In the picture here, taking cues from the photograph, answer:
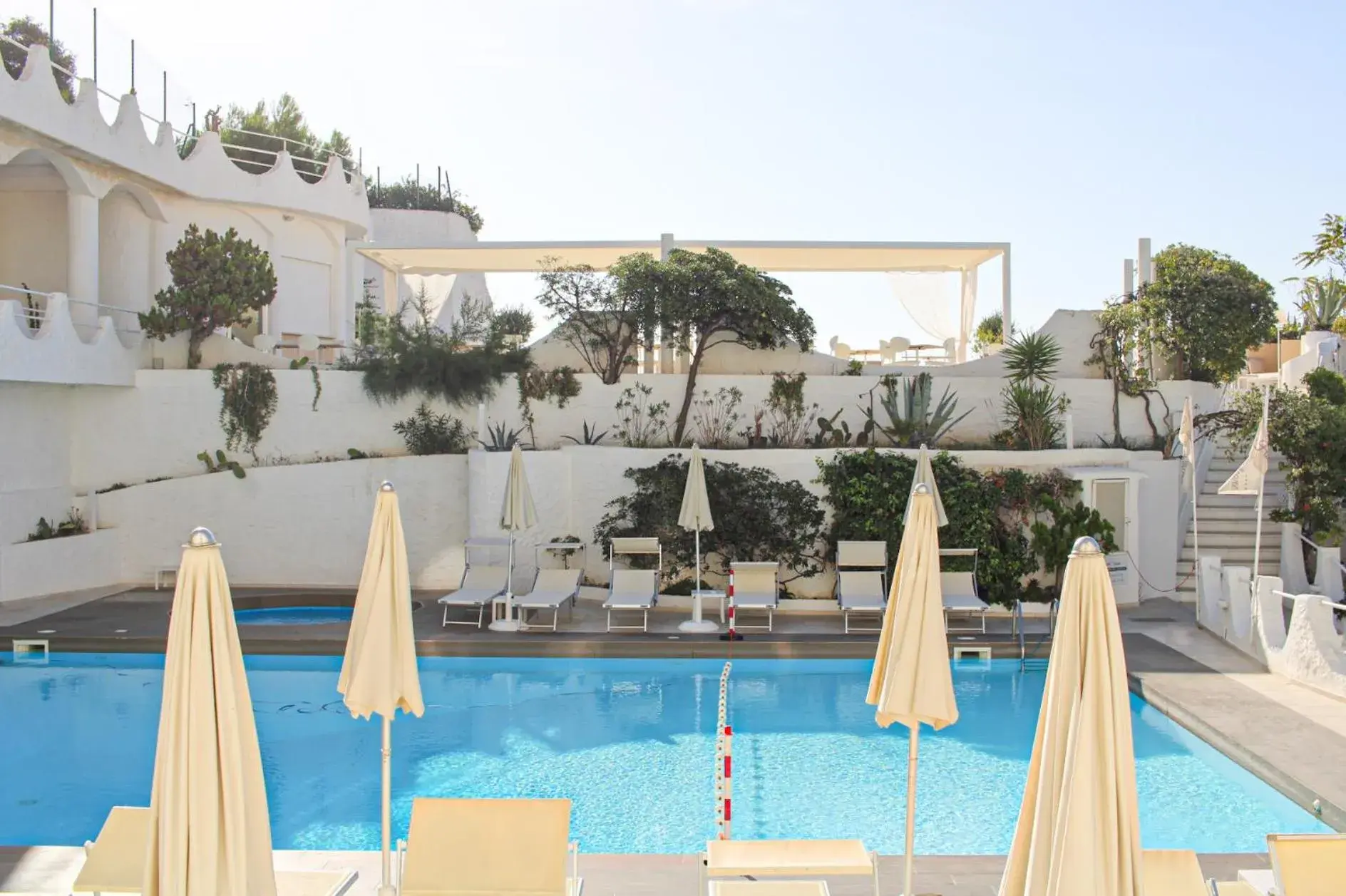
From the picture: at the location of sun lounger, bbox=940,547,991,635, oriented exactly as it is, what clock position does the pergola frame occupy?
The pergola frame is roughly at 5 o'clock from the sun lounger.

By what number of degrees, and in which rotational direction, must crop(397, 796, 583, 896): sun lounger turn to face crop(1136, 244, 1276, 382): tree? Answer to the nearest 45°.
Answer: approximately 45° to its right

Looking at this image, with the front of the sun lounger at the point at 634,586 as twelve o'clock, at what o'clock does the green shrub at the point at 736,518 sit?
The green shrub is roughly at 8 o'clock from the sun lounger.

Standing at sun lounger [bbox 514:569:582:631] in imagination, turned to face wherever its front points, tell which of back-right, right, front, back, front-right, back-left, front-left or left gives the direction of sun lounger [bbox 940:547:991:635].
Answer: back-left

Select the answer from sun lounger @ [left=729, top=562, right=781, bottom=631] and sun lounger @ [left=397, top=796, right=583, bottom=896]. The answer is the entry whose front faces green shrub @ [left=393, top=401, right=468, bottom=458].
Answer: sun lounger @ [left=397, top=796, right=583, bottom=896]

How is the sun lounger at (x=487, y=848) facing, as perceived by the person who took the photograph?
facing away from the viewer

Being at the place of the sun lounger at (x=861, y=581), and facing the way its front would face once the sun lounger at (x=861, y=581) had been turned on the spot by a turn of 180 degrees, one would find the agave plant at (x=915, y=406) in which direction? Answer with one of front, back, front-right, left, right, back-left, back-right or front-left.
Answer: front

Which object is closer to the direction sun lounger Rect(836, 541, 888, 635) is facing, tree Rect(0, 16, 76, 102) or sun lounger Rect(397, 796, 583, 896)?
the sun lounger

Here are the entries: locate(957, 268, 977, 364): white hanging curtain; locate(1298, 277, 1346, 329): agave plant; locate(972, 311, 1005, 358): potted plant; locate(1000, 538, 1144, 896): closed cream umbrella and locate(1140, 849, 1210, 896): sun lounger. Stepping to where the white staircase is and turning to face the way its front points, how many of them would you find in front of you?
2

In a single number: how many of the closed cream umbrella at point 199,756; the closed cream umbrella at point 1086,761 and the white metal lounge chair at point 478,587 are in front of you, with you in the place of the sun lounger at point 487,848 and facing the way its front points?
1

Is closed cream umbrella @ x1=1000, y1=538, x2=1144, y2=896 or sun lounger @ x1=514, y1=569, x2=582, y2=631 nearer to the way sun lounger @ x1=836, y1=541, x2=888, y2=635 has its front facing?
the closed cream umbrella

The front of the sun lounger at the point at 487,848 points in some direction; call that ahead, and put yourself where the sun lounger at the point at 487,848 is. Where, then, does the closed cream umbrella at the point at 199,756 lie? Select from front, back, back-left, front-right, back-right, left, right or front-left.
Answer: back-left
